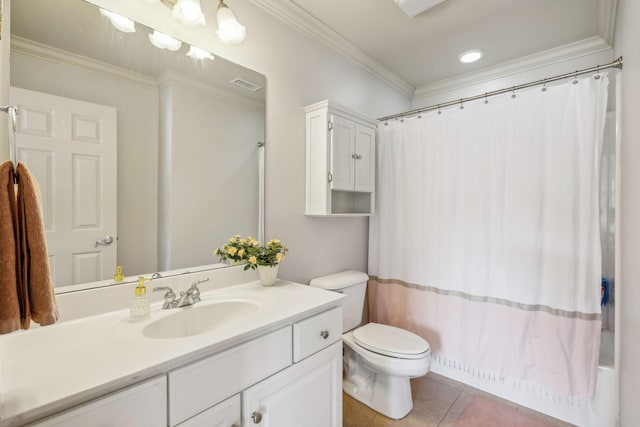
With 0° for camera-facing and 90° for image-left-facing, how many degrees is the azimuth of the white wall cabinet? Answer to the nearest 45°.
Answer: approximately 315°

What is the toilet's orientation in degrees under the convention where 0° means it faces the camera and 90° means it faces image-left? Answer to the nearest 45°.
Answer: approximately 315°

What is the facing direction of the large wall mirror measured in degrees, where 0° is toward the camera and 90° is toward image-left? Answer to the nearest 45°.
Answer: approximately 315°

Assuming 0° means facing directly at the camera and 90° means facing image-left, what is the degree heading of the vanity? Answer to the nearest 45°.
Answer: approximately 315°

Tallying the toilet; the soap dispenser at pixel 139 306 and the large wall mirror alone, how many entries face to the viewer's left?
0

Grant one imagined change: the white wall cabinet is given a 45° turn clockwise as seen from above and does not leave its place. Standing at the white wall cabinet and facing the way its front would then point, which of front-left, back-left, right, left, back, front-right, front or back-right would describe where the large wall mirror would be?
front-right

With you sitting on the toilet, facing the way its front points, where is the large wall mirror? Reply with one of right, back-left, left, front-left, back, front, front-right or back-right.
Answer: right

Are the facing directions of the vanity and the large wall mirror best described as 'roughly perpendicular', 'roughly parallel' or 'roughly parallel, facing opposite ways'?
roughly parallel
